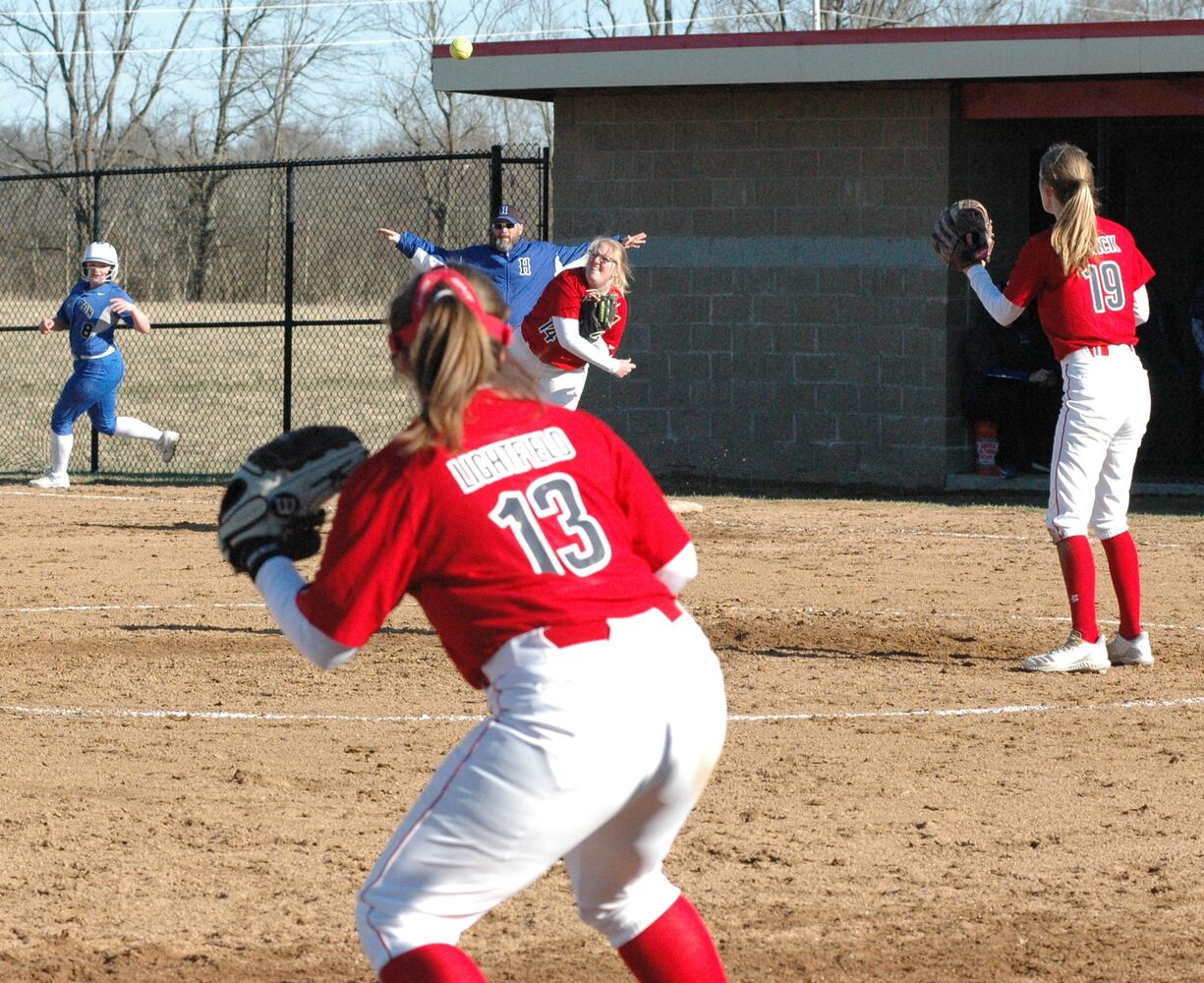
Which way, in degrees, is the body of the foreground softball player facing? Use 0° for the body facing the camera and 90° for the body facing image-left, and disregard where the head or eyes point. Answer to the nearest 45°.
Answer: approximately 135°

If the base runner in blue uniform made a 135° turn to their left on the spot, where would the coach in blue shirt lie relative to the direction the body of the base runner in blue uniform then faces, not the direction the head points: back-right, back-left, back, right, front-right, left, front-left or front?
front-right

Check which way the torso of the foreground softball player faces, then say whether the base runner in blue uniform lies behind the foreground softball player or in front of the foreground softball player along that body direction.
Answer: in front

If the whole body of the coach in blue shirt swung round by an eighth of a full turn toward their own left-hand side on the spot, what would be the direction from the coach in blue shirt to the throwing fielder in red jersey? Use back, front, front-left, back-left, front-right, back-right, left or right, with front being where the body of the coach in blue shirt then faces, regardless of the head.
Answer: front-right

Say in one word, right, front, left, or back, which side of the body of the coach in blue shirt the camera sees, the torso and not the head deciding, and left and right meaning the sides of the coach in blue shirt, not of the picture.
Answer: front

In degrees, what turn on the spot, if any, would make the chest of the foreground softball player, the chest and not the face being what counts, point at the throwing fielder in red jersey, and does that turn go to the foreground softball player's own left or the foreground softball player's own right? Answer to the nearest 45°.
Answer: approximately 45° to the foreground softball player's own right

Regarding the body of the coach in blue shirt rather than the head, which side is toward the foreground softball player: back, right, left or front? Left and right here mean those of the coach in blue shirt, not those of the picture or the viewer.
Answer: front

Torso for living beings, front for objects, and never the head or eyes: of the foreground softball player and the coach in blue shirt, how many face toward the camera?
1

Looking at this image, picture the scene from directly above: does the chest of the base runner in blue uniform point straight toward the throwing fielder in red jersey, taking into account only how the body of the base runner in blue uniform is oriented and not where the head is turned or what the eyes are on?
no

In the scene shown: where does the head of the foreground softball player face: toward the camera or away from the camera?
away from the camera

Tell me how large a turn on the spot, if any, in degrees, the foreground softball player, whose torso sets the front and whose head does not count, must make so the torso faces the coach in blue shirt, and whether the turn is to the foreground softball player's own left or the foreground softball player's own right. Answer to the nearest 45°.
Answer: approximately 45° to the foreground softball player's own right

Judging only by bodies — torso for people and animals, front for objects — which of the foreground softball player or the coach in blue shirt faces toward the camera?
the coach in blue shirt

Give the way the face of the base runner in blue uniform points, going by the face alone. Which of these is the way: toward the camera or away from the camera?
toward the camera

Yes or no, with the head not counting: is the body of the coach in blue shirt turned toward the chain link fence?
no

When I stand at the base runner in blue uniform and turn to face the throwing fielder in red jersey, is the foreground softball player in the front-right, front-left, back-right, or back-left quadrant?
front-right

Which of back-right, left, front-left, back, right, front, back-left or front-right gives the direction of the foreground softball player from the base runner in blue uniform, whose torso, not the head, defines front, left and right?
front-left
